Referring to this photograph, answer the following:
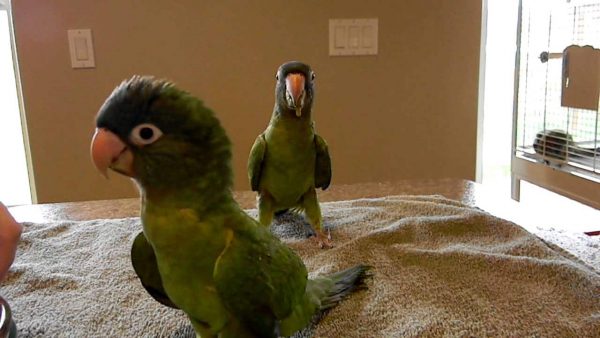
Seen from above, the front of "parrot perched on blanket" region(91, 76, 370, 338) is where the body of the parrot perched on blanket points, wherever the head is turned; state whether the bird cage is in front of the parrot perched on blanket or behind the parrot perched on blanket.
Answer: behind

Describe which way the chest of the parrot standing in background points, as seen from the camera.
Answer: toward the camera

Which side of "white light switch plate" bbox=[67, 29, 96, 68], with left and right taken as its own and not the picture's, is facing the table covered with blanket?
front

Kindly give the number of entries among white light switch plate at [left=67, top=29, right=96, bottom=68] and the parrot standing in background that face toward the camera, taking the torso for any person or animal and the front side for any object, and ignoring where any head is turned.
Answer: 2

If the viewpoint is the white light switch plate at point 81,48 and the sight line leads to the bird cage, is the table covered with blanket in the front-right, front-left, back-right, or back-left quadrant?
front-right

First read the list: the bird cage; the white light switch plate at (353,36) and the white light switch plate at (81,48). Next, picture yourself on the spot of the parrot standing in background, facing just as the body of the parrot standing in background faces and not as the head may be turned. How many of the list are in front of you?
0

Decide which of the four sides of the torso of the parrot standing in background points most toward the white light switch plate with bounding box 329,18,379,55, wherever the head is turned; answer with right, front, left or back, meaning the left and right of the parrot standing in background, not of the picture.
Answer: back

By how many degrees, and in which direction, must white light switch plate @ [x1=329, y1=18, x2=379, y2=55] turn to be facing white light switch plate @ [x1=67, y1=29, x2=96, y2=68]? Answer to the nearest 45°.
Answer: approximately 90° to its right

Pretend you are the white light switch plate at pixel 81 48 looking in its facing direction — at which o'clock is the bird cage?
The bird cage is roughly at 10 o'clock from the white light switch plate.

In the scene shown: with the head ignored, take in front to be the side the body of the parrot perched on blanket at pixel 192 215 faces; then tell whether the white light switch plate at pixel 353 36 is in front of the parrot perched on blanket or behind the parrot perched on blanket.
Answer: behind

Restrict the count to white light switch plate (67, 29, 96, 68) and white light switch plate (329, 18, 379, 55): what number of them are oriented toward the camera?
2

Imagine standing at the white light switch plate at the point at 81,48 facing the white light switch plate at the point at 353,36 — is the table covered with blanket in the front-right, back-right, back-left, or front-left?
front-right

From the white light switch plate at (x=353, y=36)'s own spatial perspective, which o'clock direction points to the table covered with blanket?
The table covered with blanket is roughly at 12 o'clock from the white light switch plate.

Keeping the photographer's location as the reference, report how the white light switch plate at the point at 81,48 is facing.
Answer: facing the viewer

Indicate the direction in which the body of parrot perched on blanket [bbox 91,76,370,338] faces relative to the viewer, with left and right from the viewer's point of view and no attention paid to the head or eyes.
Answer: facing the viewer and to the left of the viewer

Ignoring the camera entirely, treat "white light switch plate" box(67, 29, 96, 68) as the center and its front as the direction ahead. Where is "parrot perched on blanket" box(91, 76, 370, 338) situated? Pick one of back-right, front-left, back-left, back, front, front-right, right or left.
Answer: front
